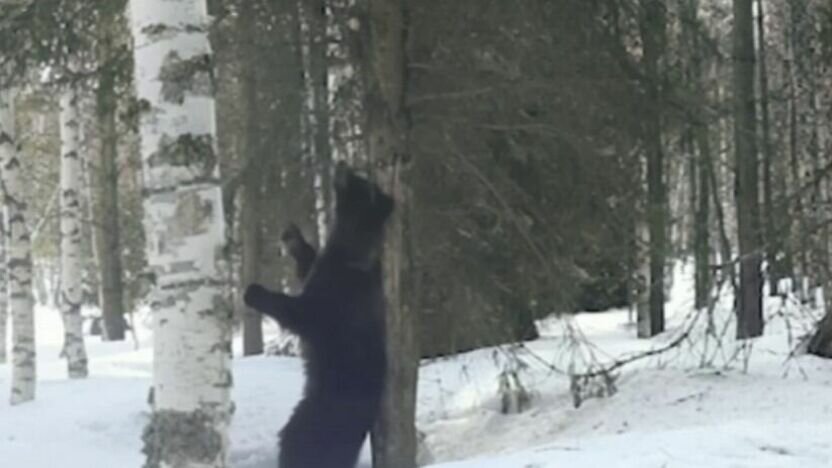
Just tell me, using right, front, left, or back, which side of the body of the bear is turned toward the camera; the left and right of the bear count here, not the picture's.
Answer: left

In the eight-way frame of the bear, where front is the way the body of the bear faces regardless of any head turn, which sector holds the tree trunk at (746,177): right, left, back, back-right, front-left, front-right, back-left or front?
back-right

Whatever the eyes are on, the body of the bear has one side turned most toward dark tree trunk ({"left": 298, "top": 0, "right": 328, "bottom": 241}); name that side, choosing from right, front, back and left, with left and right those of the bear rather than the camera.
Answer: right

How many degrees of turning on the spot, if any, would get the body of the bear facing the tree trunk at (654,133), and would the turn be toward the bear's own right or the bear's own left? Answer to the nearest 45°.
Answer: approximately 135° to the bear's own right

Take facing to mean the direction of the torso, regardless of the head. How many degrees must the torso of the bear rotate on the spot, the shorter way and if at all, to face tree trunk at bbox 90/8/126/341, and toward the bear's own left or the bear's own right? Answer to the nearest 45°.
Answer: approximately 90° to the bear's own right

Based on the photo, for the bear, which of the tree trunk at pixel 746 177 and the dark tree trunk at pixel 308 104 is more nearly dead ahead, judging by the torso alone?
the dark tree trunk
